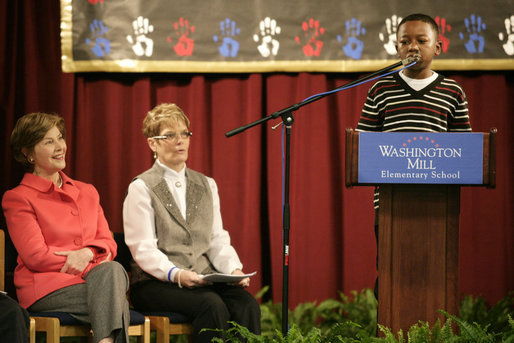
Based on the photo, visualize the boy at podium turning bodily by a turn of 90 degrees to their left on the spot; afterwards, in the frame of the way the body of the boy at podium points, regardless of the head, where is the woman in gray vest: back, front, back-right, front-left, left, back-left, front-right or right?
back

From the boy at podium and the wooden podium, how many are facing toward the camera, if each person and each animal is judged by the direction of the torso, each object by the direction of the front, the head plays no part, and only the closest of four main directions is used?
2

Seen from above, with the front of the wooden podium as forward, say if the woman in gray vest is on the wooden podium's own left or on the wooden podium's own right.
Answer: on the wooden podium's own right

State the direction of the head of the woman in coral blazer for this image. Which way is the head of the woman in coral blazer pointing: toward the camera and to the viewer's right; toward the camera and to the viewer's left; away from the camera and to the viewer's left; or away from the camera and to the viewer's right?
toward the camera and to the viewer's right

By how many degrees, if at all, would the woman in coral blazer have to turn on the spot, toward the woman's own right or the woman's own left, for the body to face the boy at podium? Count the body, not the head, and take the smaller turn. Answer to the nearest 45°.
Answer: approximately 45° to the woman's own left

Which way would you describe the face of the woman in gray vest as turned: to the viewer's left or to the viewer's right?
to the viewer's right

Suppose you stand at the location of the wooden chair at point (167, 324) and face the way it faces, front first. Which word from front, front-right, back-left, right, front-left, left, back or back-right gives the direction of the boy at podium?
front-left

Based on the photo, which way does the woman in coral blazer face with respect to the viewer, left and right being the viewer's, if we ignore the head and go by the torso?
facing the viewer and to the right of the viewer

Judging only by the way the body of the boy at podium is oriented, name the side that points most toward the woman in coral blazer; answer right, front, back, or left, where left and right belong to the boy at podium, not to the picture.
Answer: right
